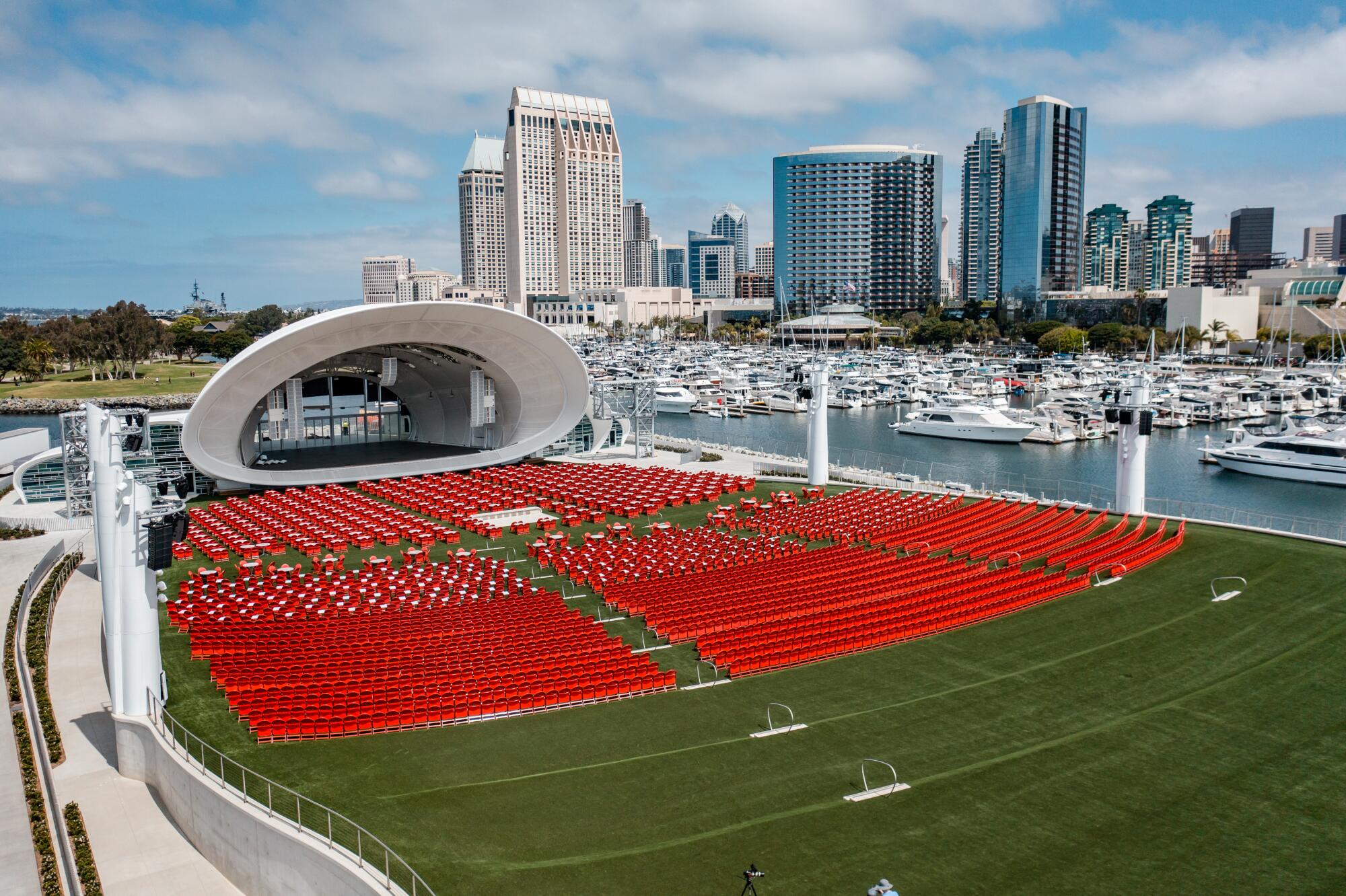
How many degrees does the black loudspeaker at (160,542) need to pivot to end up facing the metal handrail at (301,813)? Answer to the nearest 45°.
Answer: approximately 45° to its right

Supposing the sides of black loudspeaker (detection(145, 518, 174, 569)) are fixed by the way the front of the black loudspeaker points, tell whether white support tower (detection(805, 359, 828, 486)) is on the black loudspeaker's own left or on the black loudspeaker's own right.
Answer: on the black loudspeaker's own left

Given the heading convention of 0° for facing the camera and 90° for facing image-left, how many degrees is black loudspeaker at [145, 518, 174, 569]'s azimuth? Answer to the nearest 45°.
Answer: approximately 315°

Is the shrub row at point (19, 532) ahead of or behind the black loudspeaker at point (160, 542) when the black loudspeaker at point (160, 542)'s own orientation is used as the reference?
behind

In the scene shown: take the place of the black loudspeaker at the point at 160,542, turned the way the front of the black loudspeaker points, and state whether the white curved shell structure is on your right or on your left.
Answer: on your left

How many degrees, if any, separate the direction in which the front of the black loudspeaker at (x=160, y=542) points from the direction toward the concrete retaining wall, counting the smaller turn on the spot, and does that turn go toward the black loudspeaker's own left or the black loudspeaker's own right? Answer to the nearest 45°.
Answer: approximately 45° to the black loudspeaker's own right

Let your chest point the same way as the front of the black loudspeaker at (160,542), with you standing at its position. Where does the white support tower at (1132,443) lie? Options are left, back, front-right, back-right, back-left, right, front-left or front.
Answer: front-left
